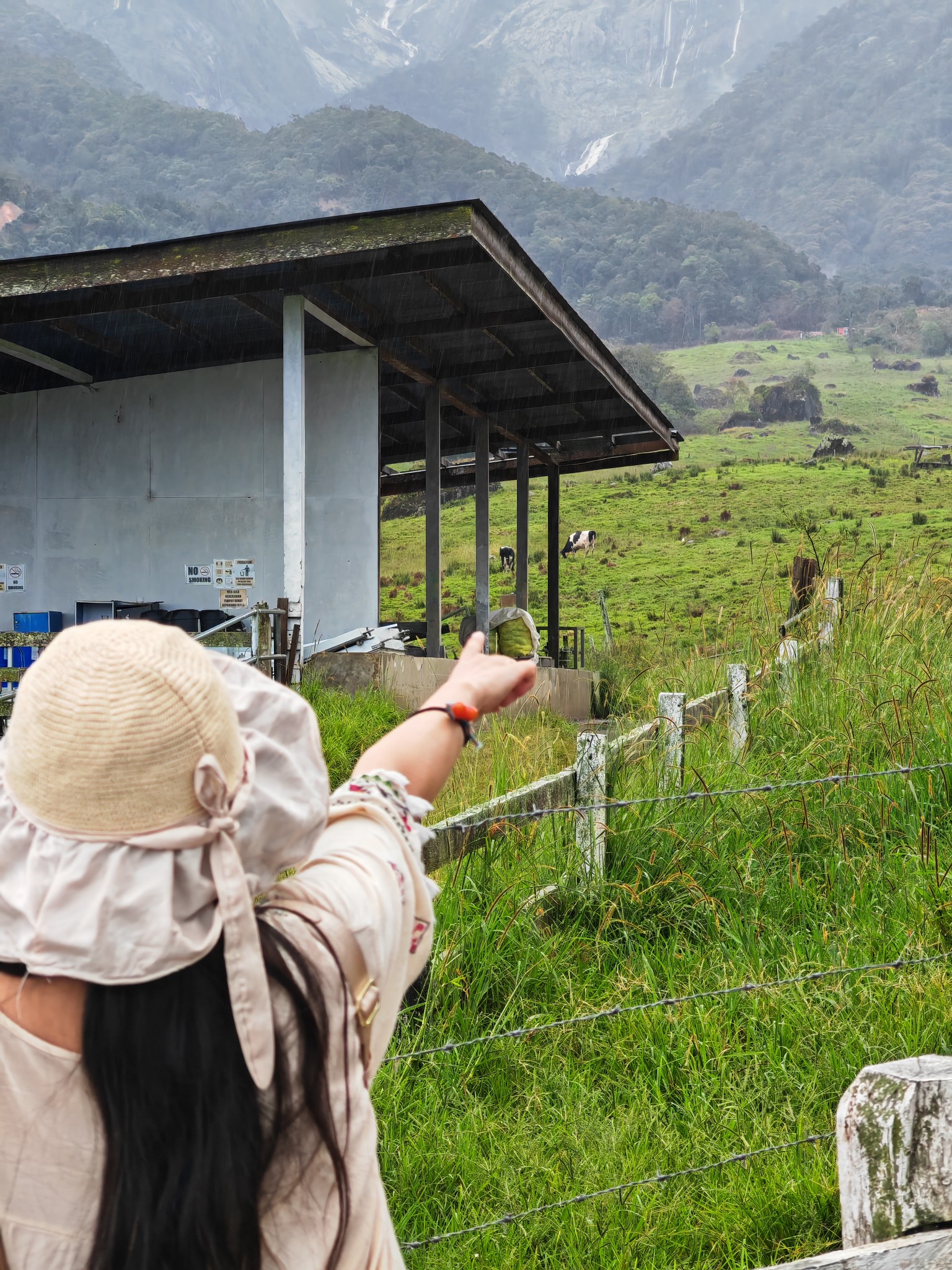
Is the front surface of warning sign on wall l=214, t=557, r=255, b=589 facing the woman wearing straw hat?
yes

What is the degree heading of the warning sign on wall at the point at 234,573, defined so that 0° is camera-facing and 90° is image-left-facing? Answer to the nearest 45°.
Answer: approximately 0°

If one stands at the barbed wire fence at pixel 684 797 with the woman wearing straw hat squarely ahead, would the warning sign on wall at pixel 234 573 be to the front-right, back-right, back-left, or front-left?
back-right
